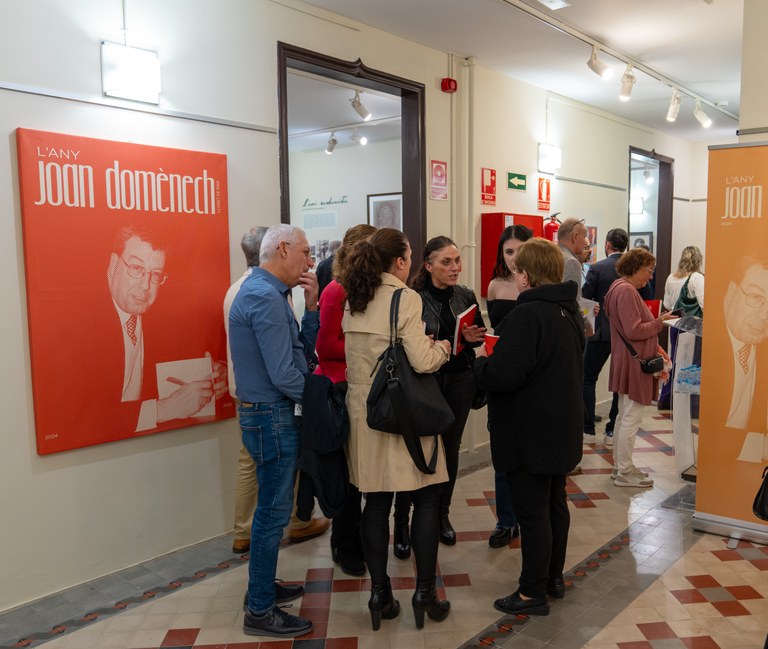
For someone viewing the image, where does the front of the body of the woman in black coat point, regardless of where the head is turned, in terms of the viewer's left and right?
facing away from the viewer and to the left of the viewer

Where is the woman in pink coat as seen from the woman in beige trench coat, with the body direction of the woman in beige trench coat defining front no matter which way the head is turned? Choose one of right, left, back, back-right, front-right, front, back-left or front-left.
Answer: front

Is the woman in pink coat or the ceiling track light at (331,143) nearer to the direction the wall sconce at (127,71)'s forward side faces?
the woman in pink coat

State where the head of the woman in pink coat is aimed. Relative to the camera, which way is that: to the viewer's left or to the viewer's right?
to the viewer's right

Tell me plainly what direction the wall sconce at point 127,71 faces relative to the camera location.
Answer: facing the viewer and to the right of the viewer

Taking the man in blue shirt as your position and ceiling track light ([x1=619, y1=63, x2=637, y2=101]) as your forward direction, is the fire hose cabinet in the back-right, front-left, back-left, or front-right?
front-left

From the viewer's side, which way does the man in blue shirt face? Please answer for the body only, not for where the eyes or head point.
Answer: to the viewer's right

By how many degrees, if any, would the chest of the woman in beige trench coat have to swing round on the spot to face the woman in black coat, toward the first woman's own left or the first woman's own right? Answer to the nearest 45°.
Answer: approximately 45° to the first woman's own right

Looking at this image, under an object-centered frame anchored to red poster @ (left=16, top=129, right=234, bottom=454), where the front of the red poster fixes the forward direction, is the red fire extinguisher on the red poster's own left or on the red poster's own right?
on the red poster's own left

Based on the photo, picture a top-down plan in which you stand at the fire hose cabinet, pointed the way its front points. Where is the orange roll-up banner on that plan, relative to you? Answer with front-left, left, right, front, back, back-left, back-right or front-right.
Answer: front

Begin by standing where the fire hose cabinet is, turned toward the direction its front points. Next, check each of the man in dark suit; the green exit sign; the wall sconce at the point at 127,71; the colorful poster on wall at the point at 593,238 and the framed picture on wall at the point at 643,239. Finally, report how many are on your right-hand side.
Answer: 1

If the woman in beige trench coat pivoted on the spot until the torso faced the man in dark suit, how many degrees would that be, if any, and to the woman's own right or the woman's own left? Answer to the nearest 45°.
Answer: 0° — they already face them

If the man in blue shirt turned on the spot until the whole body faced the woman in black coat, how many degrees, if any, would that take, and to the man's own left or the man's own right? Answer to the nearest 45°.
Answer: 0° — they already face them

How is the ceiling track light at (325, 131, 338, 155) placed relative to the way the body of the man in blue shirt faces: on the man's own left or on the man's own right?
on the man's own left
